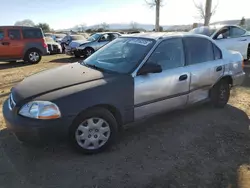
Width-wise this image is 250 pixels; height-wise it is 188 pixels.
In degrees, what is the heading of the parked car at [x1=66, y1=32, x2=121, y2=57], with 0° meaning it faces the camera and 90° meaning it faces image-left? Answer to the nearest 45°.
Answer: approximately 45°

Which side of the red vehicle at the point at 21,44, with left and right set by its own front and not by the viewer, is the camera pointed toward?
left

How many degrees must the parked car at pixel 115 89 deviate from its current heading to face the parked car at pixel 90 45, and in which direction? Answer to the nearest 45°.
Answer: approximately 135° to its right

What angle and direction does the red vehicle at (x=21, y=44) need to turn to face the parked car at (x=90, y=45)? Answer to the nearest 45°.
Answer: approximately 180°

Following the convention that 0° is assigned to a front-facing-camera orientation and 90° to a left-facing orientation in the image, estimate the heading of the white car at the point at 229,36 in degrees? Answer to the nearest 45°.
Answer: approximately 45°

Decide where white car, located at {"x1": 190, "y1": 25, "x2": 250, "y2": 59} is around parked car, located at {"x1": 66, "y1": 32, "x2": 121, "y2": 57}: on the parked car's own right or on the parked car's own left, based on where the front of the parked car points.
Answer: on the parked car's own left

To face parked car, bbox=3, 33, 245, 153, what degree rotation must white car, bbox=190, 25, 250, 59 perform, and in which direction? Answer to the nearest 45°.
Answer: approximately 45° to its left
